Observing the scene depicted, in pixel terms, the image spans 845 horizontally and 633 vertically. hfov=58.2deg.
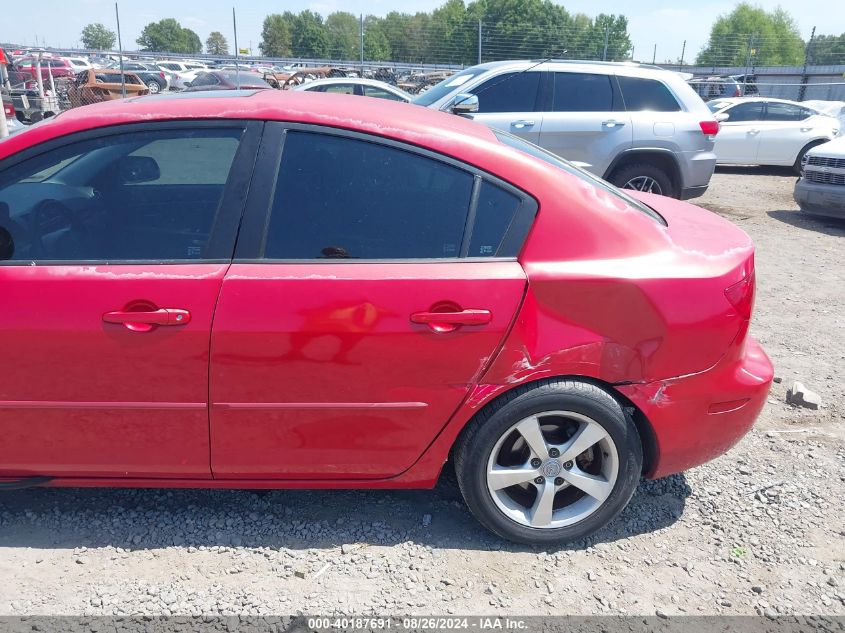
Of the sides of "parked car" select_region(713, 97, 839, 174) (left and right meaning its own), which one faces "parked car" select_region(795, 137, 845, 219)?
left

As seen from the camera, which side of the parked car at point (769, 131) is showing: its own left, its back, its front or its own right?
left

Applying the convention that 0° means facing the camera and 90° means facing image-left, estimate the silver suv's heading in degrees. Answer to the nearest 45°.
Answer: approximately 90°

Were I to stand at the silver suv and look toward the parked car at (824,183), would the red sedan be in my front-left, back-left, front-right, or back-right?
back-right

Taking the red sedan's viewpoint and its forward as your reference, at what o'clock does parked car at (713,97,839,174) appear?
The parked car is roughly at 4 o'clock from the red sedan.

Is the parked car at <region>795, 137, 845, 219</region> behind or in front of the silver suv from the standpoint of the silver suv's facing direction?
behind

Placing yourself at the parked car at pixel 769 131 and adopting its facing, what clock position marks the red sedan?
The red sedan is roughly at 9 o'clock from the parked car.

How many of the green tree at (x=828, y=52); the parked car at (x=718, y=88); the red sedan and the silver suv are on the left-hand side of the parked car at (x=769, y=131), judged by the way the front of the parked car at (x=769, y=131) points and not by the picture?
2

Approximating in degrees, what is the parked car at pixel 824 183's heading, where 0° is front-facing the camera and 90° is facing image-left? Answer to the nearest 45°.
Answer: approximately 45°

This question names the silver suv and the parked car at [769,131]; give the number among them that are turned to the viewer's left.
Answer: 2
